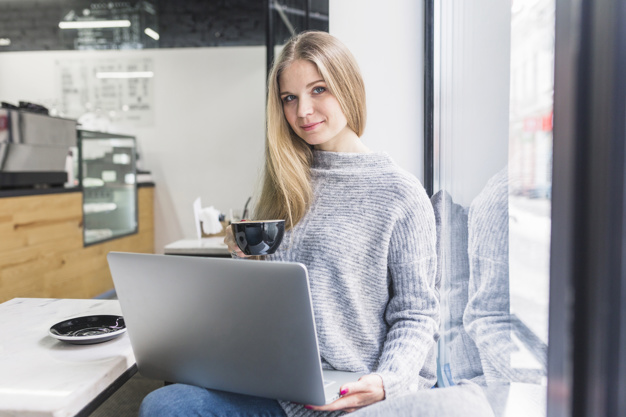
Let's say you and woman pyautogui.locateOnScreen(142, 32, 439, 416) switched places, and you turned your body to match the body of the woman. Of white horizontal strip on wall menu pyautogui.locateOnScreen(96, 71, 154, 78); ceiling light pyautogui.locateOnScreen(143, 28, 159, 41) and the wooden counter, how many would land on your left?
0

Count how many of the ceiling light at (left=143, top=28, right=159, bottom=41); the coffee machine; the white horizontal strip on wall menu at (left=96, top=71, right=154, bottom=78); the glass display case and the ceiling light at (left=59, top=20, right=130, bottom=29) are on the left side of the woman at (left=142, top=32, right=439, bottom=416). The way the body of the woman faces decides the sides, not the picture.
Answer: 0

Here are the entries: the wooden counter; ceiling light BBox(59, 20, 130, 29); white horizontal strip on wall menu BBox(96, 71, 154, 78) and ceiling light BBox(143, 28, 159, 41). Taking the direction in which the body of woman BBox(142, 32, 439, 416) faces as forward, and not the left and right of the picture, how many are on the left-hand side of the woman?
0

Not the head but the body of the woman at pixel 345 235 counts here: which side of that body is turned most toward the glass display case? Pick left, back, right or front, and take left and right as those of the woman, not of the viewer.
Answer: right

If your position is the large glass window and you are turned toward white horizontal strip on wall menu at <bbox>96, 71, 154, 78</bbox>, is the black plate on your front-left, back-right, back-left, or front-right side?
front-left

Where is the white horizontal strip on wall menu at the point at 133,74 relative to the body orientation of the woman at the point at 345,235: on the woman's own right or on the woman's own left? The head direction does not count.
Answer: on the woman's own right

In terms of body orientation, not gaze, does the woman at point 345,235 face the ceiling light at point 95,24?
no

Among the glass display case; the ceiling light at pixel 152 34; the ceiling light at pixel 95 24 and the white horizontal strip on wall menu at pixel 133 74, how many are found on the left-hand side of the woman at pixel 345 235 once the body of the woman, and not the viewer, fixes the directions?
0

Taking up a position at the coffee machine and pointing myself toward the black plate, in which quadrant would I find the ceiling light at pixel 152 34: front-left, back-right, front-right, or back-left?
back-left

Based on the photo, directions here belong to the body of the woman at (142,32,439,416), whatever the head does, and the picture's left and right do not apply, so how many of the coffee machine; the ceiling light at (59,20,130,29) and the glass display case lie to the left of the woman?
0

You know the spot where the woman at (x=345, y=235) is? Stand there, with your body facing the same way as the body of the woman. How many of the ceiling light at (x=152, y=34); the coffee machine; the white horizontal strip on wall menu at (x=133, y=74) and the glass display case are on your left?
0

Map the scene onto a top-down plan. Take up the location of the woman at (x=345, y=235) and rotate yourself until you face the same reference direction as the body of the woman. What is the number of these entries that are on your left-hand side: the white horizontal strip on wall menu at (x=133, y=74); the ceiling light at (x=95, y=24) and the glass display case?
0

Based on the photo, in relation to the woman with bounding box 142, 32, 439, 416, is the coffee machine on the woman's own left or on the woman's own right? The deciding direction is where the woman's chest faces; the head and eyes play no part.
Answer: on the woman's own right

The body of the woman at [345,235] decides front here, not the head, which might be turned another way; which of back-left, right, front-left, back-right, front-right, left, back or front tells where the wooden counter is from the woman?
right

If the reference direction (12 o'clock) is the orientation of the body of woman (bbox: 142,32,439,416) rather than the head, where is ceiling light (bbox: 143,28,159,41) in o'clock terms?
The ceiling light is roughly at 4 o'clock from the woman.

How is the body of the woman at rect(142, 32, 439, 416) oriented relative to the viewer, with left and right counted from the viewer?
facing the viewer and to the left of the viewer
